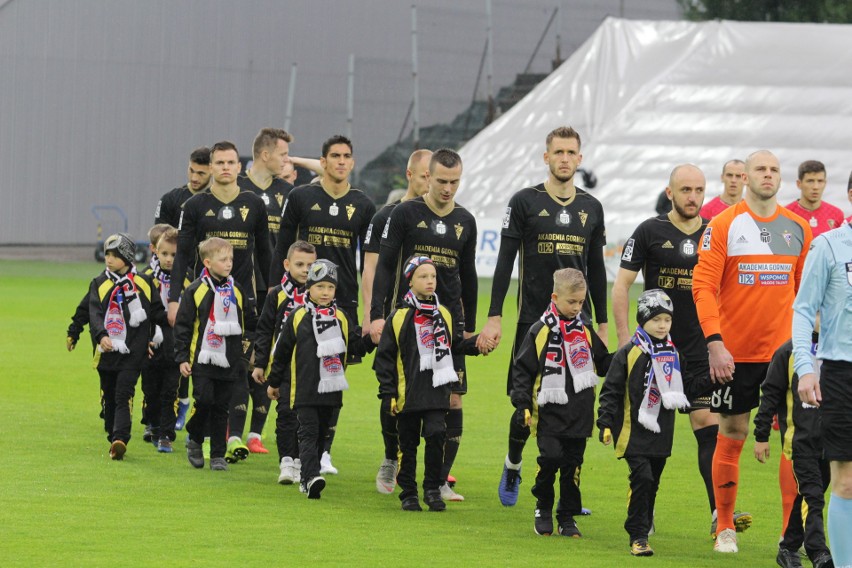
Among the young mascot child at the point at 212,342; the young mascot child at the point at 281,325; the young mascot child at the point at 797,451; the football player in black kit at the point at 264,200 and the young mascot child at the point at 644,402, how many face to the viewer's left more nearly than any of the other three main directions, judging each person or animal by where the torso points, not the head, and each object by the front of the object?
0

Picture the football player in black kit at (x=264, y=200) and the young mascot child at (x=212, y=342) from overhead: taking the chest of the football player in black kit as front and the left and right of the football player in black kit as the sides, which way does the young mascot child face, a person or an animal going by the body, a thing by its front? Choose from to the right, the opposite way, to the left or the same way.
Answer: the same way

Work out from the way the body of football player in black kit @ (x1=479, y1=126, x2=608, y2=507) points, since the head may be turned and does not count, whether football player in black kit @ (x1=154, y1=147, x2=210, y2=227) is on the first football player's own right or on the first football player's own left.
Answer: on the first football player's own right

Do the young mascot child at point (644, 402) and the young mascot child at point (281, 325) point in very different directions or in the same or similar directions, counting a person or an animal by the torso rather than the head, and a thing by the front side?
same or similar directions

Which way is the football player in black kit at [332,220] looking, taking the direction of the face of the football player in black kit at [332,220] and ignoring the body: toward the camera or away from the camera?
toward the camera

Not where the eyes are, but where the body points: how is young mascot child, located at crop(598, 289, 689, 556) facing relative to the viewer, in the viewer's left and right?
facing the viewer and to the right of the viewer

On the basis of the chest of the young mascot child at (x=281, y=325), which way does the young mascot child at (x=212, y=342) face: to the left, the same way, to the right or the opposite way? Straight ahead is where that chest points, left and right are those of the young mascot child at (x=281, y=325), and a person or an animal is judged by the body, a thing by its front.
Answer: the same way

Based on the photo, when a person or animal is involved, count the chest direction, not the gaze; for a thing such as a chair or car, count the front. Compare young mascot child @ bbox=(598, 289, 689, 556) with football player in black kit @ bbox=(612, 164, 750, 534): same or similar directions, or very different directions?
same or similar directions

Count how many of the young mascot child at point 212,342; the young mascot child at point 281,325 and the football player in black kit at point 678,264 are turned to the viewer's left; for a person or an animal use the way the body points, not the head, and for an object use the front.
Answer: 0

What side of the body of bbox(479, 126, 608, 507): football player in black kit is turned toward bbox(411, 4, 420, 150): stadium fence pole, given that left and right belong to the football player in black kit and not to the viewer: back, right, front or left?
back

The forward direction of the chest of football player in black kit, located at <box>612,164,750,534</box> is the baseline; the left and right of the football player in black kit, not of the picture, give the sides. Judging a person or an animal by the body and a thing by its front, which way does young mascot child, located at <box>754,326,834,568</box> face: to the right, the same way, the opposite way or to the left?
the same way

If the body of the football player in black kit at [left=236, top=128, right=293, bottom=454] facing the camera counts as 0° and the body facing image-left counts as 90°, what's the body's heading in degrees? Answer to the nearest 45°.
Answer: approximately 315°

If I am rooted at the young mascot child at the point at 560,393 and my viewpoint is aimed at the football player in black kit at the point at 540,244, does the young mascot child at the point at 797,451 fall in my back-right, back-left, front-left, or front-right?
back-right

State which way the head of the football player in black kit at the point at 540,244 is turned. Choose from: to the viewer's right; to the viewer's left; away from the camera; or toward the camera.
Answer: toward the camera

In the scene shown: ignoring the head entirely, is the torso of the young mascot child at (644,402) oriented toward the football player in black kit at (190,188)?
no

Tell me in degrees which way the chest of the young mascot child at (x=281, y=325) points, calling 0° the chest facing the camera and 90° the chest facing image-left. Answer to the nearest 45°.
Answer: approximately 315°

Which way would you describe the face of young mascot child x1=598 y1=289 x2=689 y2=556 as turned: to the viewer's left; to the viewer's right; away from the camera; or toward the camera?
toward the camera

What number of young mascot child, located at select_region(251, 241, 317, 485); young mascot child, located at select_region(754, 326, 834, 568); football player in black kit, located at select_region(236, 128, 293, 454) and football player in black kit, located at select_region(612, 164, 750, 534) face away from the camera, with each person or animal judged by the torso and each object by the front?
0
